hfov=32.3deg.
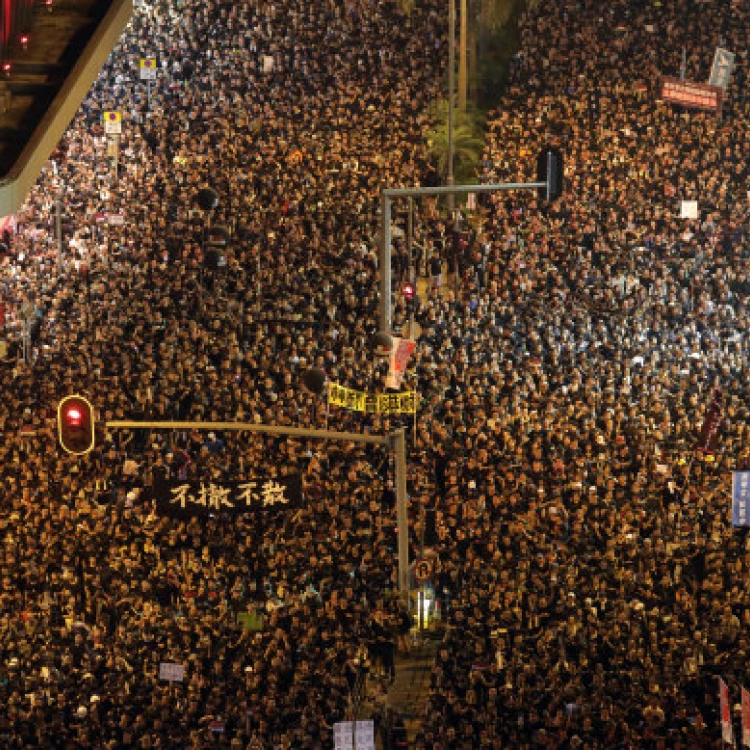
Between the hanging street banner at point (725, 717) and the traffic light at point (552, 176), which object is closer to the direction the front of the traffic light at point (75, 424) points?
the hanging street banner

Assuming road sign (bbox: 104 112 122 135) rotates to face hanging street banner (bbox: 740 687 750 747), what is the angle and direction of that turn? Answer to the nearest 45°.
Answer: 0° — it already faces it

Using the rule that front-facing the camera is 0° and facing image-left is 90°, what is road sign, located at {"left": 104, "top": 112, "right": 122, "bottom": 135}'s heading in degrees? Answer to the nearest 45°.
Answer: approximately 0°

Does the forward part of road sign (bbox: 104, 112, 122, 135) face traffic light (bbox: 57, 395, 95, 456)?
yes

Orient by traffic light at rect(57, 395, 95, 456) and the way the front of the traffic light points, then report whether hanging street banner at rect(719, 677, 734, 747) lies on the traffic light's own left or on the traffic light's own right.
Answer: on the traffic light's own left

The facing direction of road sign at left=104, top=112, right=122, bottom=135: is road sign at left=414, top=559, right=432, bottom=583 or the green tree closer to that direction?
the road sign

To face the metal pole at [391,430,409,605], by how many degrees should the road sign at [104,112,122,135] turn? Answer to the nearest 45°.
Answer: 0° — it already faces it

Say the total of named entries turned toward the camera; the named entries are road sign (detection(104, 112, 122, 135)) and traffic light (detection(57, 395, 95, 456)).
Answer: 2

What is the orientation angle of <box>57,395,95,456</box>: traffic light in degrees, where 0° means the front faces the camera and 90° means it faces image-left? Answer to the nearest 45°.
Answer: approximately 0°

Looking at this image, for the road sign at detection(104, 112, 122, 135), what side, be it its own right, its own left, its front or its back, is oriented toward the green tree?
left

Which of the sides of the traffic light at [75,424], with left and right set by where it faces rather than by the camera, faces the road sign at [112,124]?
back
